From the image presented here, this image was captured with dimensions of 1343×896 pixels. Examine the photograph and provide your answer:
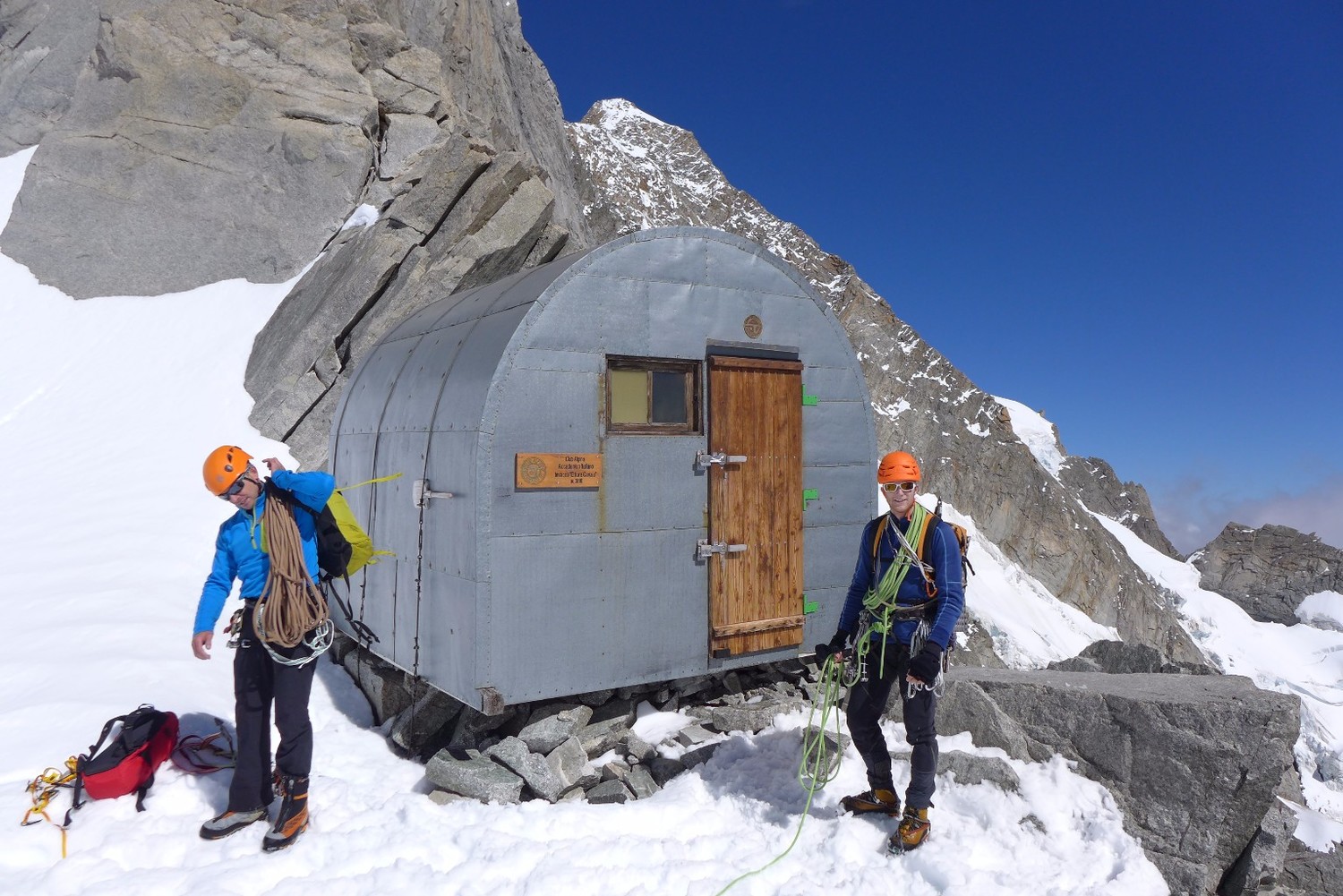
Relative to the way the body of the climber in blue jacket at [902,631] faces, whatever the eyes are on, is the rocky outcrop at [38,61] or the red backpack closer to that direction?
the red backpack

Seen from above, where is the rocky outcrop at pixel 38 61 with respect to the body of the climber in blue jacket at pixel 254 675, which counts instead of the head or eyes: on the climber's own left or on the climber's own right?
on the climber's own right

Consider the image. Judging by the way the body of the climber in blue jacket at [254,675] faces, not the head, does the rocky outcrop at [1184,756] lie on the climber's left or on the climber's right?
on the climber's left

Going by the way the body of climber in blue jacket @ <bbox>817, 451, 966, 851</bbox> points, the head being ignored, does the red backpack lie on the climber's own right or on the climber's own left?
on the climber's own right

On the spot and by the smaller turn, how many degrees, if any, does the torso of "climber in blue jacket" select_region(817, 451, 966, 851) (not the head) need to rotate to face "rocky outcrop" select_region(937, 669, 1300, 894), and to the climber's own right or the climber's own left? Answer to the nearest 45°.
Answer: approximately 90° to the climber's own left

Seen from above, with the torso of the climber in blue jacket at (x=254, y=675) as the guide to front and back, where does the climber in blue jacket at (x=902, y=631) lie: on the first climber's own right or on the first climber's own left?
on the first climber's own left
